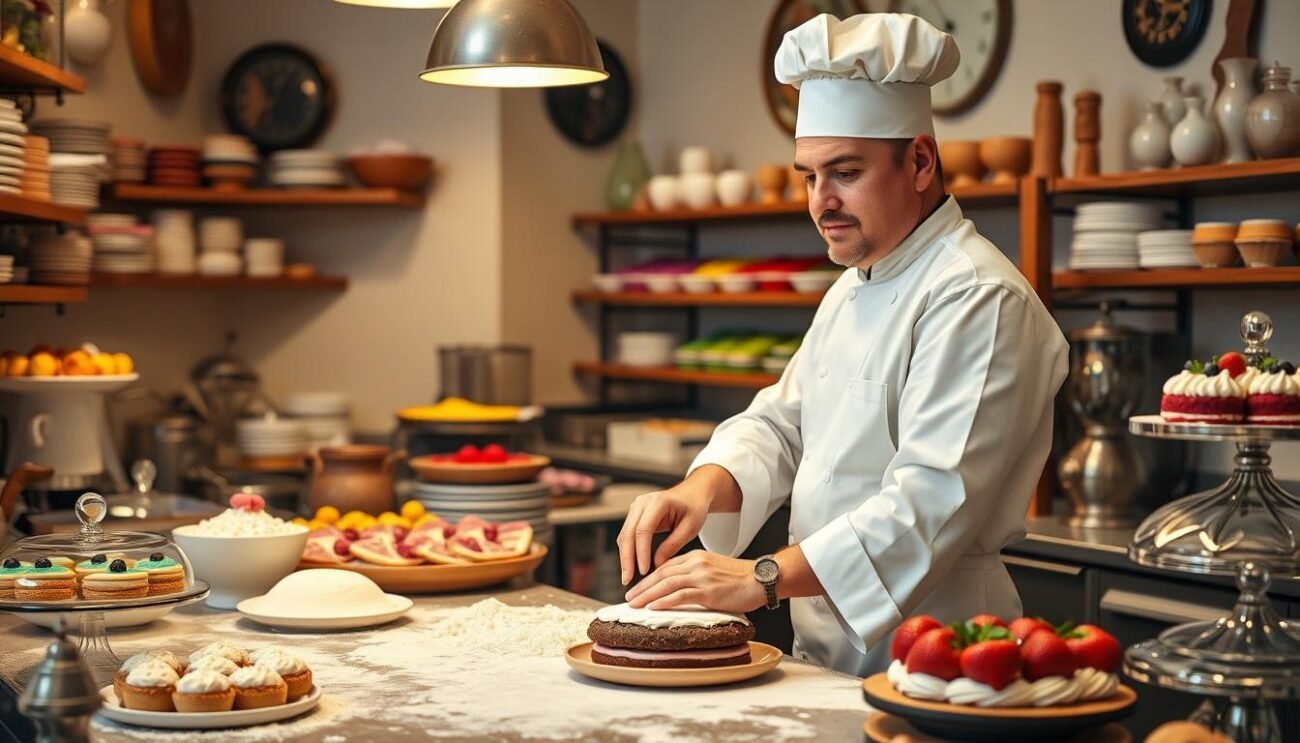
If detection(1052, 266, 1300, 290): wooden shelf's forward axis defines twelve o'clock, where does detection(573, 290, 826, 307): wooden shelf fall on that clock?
detection(573, 290, 826, 307): wooden shelf is roughly at 4 o'clock from detection(1052, 266, 1300, 290): wooden shelf.

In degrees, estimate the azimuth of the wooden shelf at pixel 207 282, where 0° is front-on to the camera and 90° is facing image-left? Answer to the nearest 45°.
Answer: approximately 0°

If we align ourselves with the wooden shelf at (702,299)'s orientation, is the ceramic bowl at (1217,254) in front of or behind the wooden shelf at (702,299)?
in front

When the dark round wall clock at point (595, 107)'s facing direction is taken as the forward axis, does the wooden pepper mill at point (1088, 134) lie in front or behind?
in front

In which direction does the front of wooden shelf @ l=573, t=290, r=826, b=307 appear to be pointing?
toward the camera

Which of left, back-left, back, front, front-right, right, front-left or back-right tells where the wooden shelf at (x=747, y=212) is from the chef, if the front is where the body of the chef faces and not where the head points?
back-right

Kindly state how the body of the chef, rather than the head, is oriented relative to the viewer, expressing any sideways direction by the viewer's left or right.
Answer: facing the viewer and to the left of the viewer

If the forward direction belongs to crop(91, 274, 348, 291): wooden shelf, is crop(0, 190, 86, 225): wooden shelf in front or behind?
in front

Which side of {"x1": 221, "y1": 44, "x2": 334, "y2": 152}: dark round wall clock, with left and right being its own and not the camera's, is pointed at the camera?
front

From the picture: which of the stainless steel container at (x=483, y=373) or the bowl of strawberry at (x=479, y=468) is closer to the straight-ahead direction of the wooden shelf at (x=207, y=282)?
the bowl of strawberry

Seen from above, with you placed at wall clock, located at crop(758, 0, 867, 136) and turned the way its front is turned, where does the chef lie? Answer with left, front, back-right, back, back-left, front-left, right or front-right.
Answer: front

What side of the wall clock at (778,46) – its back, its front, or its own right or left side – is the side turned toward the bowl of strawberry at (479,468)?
front

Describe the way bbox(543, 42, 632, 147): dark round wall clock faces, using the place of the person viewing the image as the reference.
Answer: facing the viewer

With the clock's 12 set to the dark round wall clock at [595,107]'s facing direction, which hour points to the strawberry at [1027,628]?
The strawberry is roughly at 12 o'clock from the dark round wall clock.
